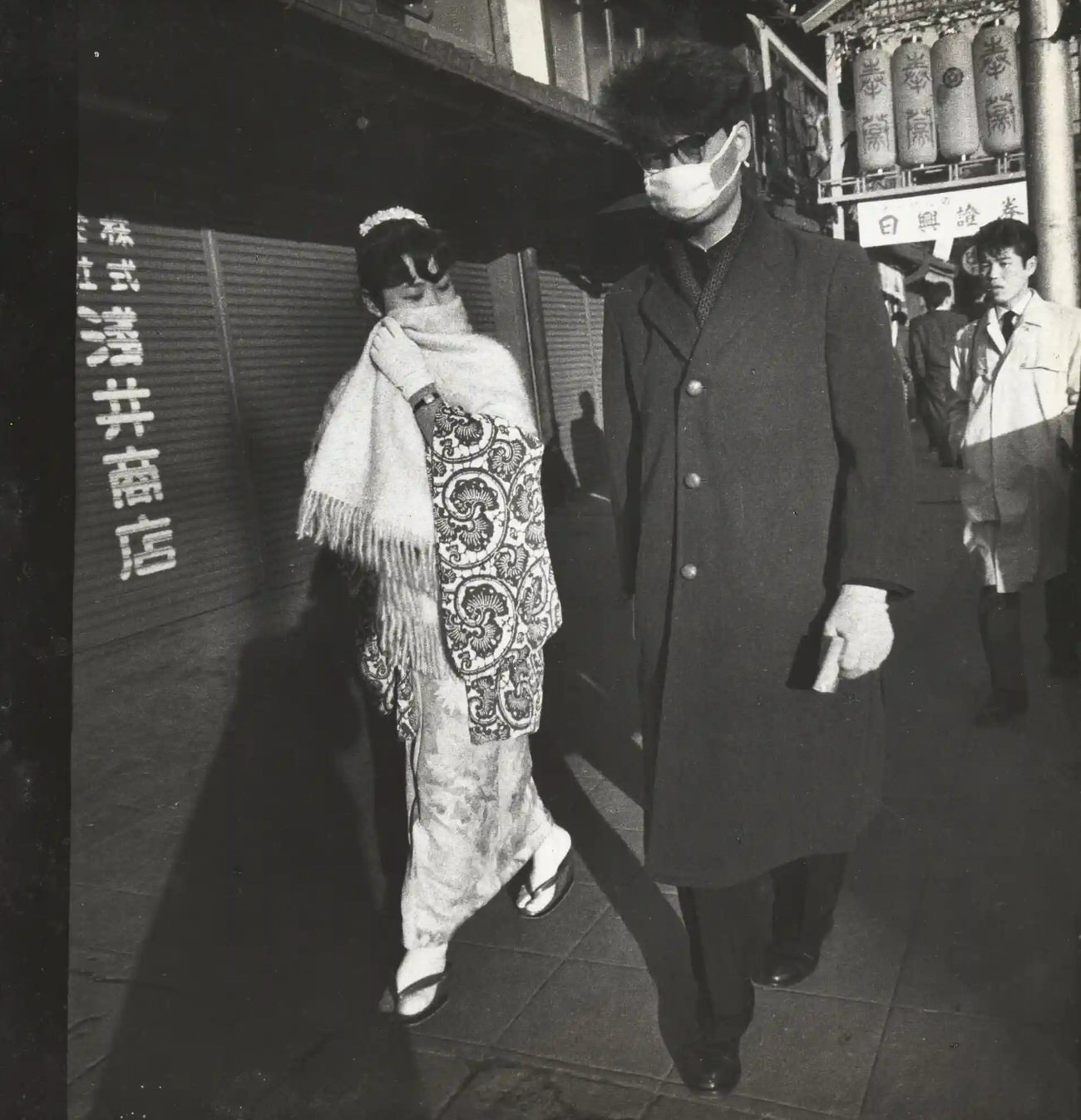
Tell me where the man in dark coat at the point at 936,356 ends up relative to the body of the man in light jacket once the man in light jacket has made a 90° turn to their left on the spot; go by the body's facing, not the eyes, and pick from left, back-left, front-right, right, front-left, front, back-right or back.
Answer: back-left

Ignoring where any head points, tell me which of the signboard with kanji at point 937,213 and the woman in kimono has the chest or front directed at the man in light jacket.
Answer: the signboard with kanji

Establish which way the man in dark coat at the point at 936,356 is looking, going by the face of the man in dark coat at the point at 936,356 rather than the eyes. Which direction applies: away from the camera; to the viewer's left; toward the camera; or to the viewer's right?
away from the camera

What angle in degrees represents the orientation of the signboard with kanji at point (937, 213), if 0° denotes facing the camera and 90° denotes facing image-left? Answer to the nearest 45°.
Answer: approximately 0°

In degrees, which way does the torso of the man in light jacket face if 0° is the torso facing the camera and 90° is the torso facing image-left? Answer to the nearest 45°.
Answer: approximately 45°

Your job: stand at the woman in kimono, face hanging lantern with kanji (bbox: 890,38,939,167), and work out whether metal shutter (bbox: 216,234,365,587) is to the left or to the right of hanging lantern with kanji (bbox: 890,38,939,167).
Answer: left

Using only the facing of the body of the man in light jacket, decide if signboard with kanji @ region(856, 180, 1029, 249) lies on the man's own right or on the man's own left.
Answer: on the man's own right

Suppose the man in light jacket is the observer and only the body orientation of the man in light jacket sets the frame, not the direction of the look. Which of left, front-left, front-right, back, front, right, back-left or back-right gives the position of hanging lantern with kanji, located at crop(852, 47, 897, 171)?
back-right

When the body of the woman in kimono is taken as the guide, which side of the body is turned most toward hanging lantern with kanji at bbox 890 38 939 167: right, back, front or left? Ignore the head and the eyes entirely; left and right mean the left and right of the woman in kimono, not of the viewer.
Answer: back

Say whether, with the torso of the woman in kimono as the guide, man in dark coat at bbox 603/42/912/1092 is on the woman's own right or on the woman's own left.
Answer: on the woman's own left

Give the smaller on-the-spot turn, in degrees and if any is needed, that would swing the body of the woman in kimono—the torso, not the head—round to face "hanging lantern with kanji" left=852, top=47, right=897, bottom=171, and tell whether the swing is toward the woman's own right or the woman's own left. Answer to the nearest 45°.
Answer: approximately 180°

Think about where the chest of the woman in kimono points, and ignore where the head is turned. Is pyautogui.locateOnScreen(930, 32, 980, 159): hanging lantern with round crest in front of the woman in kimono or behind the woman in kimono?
behind

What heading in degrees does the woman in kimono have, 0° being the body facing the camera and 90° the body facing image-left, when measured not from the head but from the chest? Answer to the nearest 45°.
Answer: approximately 45°
